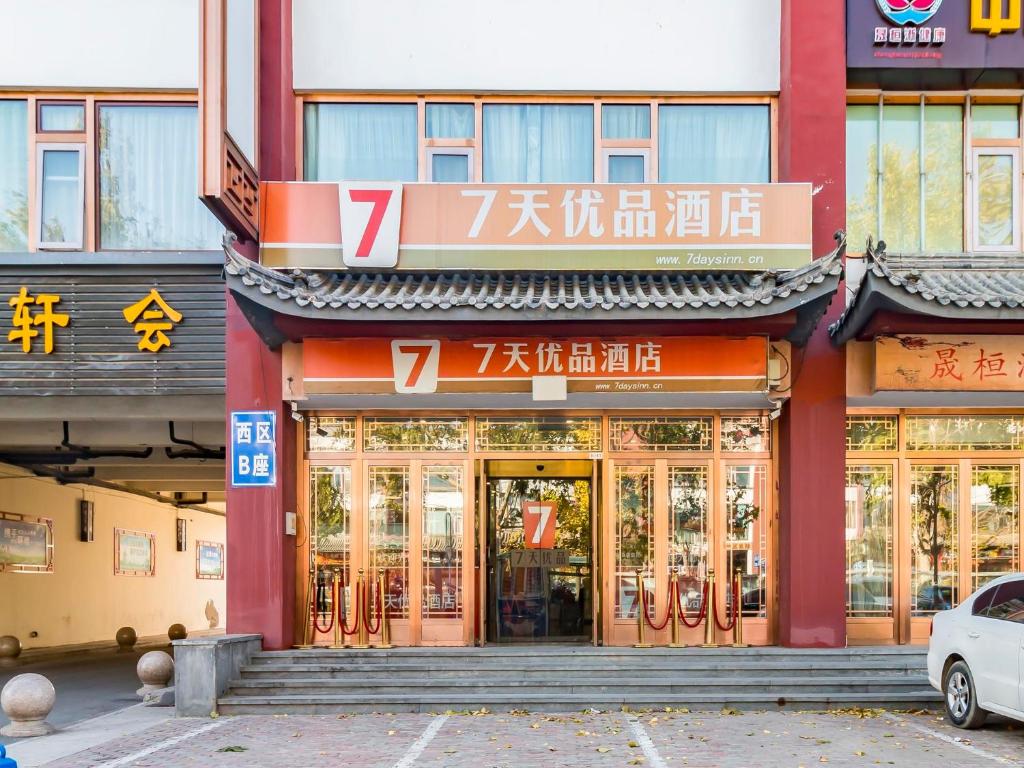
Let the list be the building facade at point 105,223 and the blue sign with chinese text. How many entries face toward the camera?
2

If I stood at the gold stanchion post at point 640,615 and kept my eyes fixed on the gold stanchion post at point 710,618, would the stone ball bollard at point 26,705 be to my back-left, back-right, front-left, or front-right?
back-right

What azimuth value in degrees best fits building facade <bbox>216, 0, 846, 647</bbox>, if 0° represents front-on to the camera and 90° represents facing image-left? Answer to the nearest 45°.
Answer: approximately 0°

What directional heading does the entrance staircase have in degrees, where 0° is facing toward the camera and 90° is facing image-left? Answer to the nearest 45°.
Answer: approximately 0°

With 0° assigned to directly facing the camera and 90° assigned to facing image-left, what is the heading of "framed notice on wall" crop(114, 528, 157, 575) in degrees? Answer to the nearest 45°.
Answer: approximately 315°
